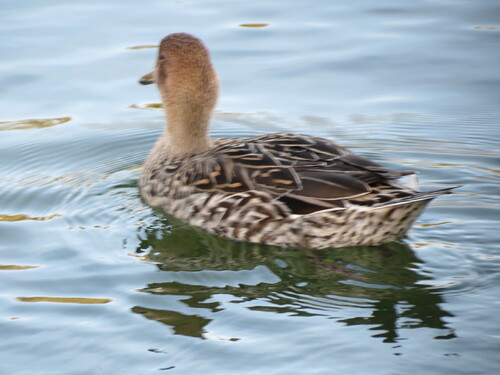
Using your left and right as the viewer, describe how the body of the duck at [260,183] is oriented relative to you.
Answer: facing away from the viewer and to the left of the viewer
